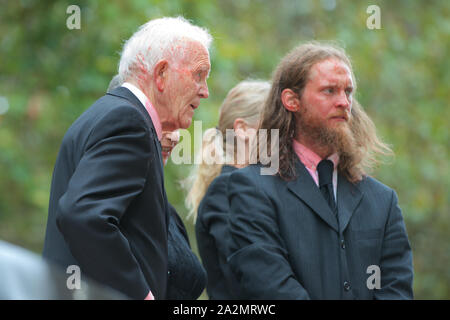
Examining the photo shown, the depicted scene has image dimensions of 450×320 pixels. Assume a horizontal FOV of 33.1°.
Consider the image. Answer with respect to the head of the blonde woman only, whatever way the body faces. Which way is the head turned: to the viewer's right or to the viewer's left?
to the viewer's right

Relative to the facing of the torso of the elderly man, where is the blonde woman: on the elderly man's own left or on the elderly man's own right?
on the elderly man's own left

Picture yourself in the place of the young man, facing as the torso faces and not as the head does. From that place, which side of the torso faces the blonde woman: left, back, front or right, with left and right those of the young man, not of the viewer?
back

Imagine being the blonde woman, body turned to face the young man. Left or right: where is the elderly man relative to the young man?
right

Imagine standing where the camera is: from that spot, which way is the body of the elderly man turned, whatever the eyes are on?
to the viewer's right

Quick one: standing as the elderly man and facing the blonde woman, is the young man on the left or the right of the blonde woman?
right

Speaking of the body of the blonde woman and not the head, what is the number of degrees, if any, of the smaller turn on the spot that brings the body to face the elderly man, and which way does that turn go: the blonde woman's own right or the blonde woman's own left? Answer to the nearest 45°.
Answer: approximately 90° to the blonde woman's own right

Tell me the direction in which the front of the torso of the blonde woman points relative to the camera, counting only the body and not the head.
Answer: to the viewer's right
